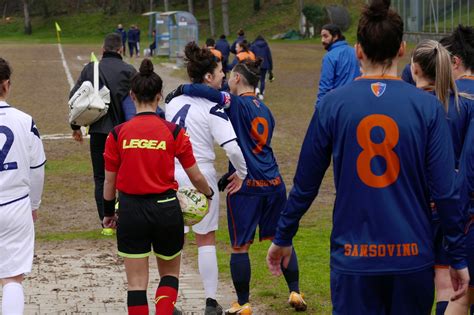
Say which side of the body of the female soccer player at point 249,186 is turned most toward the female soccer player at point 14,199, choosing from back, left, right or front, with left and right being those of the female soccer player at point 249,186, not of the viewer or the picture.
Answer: left

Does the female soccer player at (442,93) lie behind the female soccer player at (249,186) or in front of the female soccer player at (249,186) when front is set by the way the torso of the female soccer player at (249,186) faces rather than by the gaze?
behind

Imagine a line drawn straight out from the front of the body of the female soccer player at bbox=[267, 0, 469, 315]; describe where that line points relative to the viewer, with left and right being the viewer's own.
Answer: facing away from the viewer

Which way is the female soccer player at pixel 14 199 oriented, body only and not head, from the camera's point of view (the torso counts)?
away from the camera

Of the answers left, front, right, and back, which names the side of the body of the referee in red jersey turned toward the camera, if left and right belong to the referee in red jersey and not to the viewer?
back

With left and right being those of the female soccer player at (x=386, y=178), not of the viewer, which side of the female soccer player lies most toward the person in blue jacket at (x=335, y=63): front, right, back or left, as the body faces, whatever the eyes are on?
front

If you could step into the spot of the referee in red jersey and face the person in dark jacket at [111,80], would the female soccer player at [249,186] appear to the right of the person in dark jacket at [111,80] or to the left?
right
